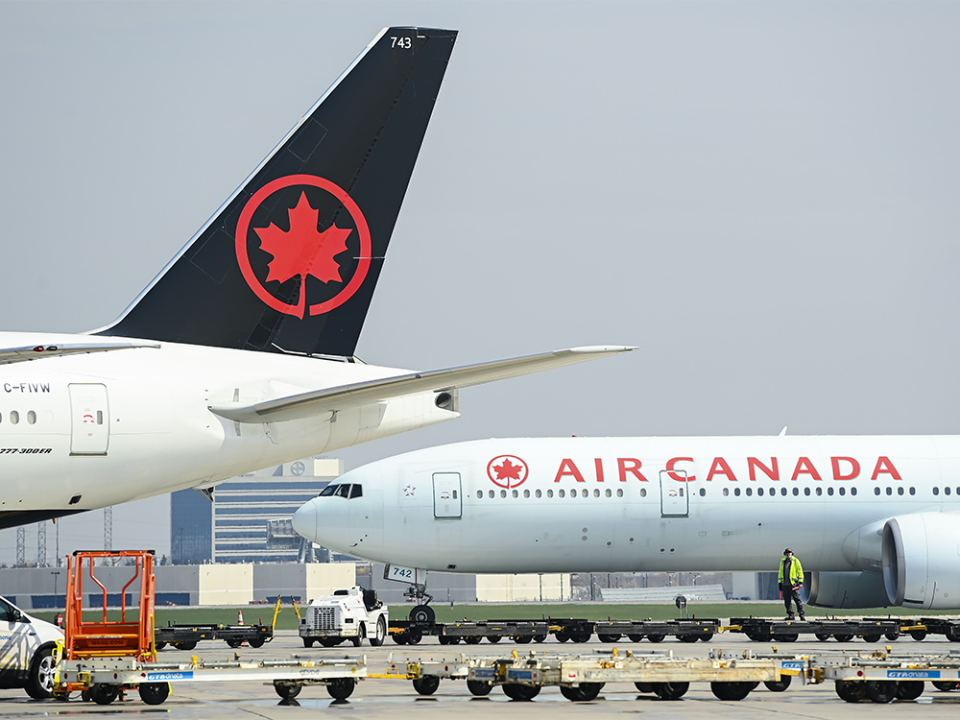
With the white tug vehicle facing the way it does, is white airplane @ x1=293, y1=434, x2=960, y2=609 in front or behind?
behind

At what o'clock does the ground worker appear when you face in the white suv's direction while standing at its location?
The ground worker is roughly at 11 o'clock from the white suv.

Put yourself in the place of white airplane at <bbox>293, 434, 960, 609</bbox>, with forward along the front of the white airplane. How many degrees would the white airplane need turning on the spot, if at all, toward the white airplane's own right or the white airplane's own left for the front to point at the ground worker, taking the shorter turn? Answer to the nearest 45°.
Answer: approximately 90° to the white airplane's own left

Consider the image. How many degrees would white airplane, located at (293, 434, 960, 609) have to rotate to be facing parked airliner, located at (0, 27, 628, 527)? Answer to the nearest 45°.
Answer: approximately 90° to its left

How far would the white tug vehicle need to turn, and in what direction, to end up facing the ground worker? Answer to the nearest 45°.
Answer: approximately 135° to its left

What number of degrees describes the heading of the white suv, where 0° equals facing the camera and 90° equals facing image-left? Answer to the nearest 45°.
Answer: approximately 270°

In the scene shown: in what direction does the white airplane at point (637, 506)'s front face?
to the viewer's left
